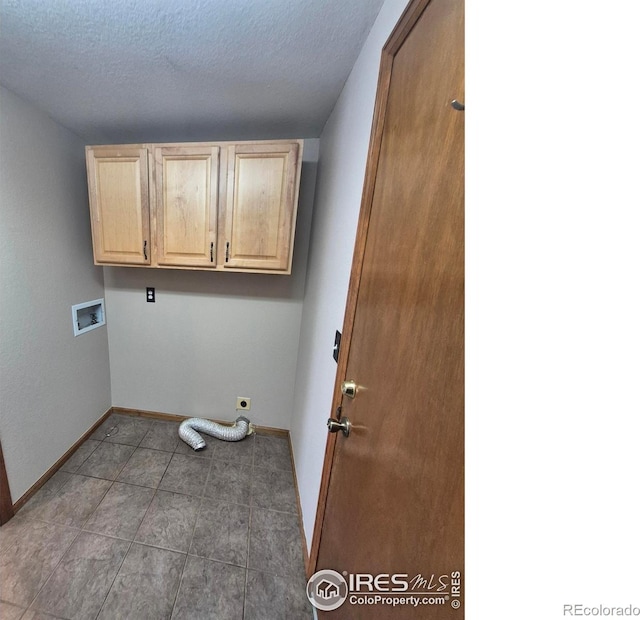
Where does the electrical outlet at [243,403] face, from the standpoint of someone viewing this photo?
facing the viewer

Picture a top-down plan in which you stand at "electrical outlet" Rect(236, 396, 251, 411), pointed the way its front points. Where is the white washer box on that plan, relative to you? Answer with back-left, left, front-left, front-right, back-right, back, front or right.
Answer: right

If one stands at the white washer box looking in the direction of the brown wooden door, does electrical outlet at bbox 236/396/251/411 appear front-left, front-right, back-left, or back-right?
front-left

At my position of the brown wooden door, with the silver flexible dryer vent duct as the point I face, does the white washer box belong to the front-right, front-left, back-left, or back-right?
front-left

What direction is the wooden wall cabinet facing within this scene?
toward the camera

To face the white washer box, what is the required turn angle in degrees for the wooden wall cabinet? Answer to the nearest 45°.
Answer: approximately 135° to its right

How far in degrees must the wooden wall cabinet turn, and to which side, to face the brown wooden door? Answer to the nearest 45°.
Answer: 0° — it already faces it

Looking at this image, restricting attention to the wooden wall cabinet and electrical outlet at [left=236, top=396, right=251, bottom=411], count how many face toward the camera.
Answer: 2

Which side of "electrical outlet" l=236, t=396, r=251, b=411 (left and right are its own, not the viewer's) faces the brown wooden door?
front
